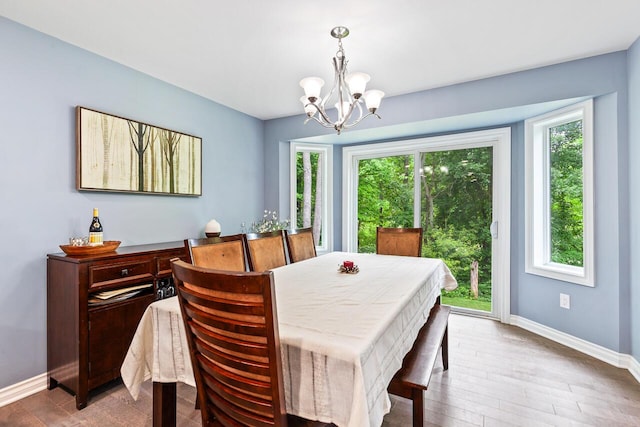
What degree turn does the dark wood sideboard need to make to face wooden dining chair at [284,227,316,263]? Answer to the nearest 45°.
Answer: approximately 45° to its left

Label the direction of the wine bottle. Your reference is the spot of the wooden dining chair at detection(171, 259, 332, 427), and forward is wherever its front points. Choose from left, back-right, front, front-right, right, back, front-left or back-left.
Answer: left

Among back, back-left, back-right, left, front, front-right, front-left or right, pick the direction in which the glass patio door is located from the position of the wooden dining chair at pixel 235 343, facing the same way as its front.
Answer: front

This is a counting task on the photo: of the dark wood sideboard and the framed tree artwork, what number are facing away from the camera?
0

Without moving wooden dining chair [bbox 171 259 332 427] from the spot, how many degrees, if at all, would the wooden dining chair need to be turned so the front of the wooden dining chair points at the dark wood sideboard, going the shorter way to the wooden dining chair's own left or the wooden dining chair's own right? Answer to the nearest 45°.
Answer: approximately 90° to the wooden dining chair's own left

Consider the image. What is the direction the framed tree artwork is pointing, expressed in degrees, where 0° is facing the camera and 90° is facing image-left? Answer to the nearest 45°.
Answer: approximately 315°

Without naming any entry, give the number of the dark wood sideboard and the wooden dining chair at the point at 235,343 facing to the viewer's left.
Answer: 0

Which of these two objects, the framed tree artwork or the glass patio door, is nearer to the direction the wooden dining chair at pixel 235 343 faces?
the glass patio door

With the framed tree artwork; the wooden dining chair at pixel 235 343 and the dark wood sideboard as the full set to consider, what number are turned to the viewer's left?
0

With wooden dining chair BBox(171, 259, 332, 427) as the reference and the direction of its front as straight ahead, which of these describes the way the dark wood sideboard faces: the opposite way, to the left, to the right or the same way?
to the right

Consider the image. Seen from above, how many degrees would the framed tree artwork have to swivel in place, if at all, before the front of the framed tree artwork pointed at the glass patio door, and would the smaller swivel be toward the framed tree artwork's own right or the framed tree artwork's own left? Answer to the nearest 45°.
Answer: approximately 45° to the framed tree artwork's own left

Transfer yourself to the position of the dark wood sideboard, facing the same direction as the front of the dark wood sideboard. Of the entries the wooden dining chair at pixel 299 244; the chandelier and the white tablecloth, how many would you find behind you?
0

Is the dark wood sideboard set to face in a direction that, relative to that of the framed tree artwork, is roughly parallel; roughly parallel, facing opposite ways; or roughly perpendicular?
roughly parallel

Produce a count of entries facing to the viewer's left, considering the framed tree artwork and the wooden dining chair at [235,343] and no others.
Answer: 0

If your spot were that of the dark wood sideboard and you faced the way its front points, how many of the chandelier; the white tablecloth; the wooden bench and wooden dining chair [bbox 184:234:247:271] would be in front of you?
4

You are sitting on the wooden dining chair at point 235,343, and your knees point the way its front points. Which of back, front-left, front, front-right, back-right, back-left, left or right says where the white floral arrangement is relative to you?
front-left

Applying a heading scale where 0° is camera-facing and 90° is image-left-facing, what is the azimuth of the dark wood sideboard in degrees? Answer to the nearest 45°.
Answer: approximately 315°

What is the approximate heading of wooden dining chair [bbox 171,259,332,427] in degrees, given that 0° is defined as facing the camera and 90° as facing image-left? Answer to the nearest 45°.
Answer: approximately 225°

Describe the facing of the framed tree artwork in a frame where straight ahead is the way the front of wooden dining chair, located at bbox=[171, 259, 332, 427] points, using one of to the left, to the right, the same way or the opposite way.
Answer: to the right
